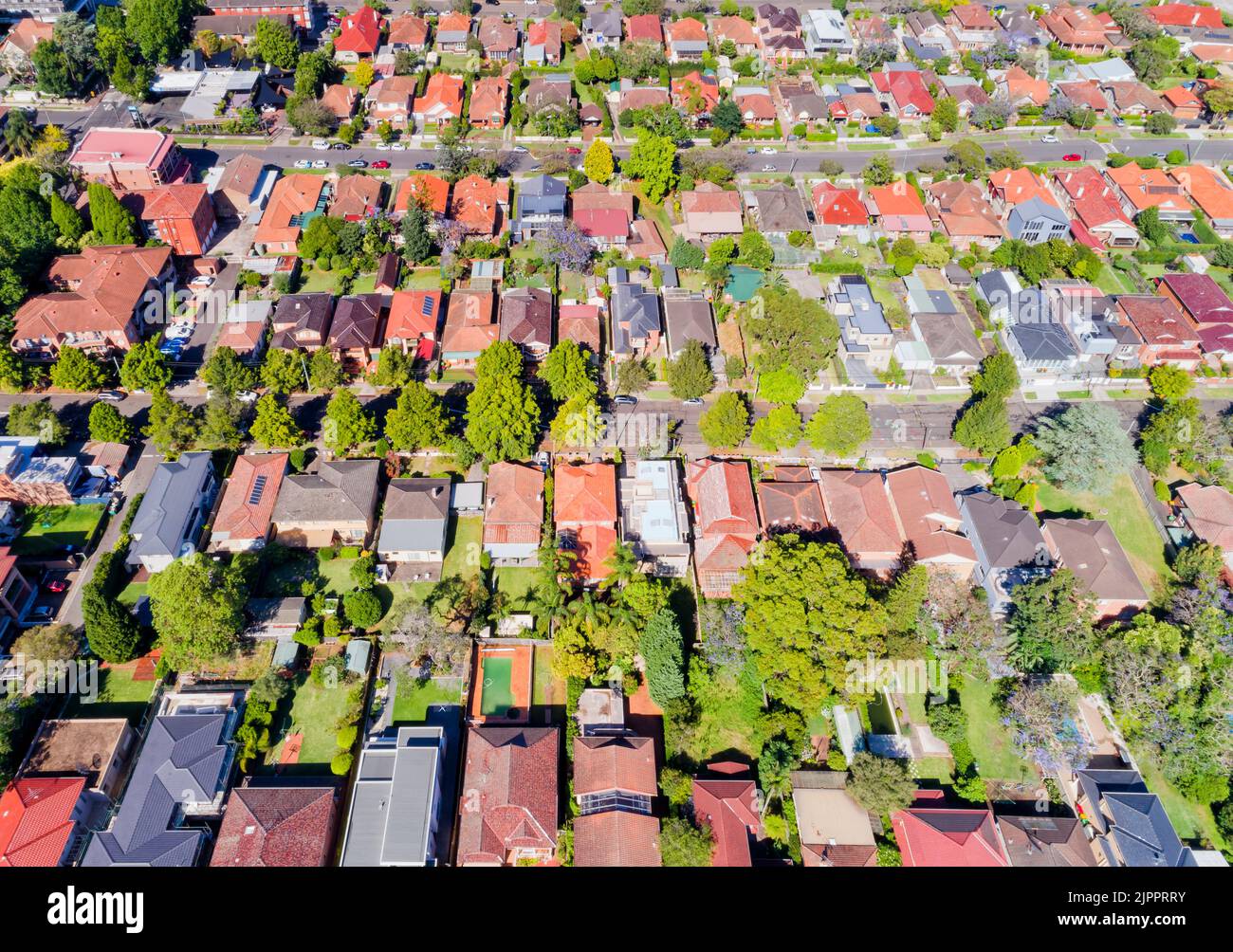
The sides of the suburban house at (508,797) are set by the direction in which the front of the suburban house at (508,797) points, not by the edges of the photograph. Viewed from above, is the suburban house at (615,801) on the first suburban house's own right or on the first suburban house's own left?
on the first suburban house's own left

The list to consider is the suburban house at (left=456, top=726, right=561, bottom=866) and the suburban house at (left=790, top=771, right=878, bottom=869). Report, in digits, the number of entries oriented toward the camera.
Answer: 2

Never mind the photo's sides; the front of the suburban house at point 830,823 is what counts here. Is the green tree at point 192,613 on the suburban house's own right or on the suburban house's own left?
on the suburban house's own right

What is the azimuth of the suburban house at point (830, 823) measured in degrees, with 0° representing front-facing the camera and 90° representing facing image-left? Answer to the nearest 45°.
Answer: approximately 0°

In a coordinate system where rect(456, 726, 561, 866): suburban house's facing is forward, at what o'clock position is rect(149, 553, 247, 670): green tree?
The green tree is roughly at 4 o'clock from the suburban house.

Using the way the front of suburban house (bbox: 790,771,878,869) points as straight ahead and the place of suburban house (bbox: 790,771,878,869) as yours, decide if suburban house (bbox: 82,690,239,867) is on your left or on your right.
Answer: on your right

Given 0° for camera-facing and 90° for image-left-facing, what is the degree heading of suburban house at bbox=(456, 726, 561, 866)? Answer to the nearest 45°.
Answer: approximately 0°

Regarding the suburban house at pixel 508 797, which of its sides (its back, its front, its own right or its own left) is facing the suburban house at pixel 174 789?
right

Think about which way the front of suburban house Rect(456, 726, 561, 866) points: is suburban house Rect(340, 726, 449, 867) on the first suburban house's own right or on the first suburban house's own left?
on the first suburban house's own right

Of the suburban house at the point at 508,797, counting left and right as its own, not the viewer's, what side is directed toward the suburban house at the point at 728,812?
left

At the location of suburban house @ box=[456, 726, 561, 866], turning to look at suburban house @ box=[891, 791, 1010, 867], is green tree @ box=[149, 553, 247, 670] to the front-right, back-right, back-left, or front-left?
back-left

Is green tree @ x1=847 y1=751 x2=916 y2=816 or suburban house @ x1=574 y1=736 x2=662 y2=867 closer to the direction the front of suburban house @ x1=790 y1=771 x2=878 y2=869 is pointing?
the suburban house
